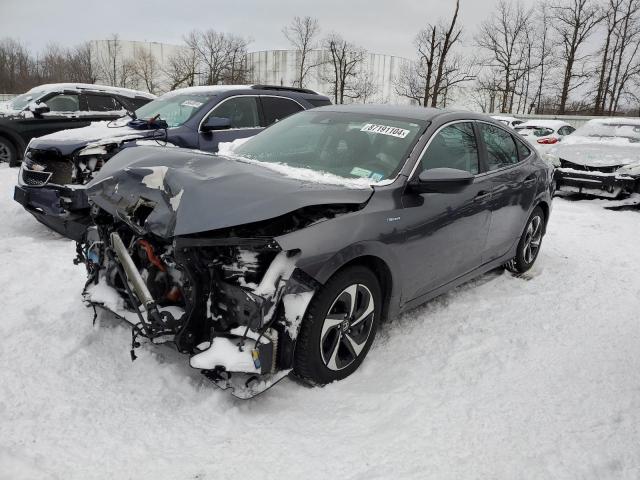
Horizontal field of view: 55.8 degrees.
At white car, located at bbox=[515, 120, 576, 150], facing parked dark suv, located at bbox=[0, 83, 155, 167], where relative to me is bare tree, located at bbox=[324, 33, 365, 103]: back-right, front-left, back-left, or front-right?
back-right

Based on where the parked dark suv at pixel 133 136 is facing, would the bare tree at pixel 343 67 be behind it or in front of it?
behind

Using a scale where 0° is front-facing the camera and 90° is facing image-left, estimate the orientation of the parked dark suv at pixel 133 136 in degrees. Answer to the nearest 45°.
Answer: approximately 45°

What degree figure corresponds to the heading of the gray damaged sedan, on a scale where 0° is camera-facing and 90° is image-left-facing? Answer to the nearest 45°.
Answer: approximately 45°

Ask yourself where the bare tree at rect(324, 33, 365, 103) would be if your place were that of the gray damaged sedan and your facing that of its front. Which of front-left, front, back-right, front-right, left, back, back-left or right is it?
back-right

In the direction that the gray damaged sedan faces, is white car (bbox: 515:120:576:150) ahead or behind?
behind

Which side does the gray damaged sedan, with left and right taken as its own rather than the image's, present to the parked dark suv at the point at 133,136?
right

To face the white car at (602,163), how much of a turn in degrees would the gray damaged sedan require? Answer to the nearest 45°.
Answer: approximately 180°
